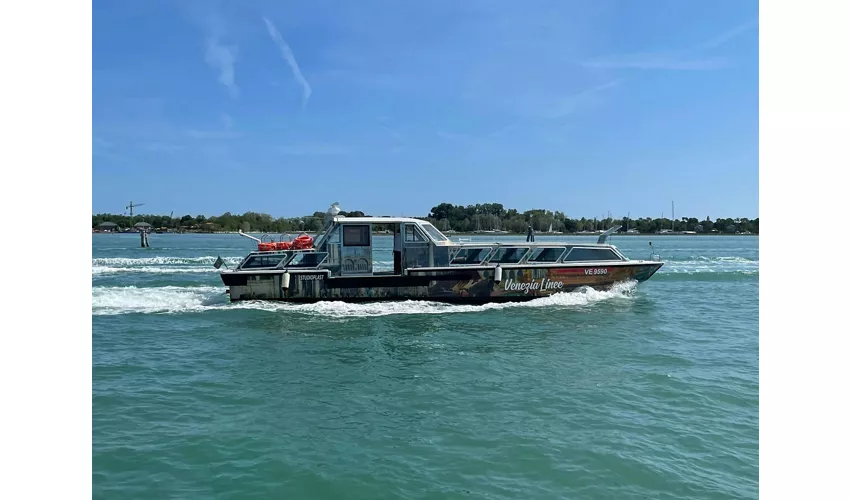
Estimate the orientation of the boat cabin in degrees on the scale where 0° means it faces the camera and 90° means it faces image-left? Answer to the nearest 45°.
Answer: approximately 270°

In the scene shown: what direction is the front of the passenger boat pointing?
to the viewer's right
